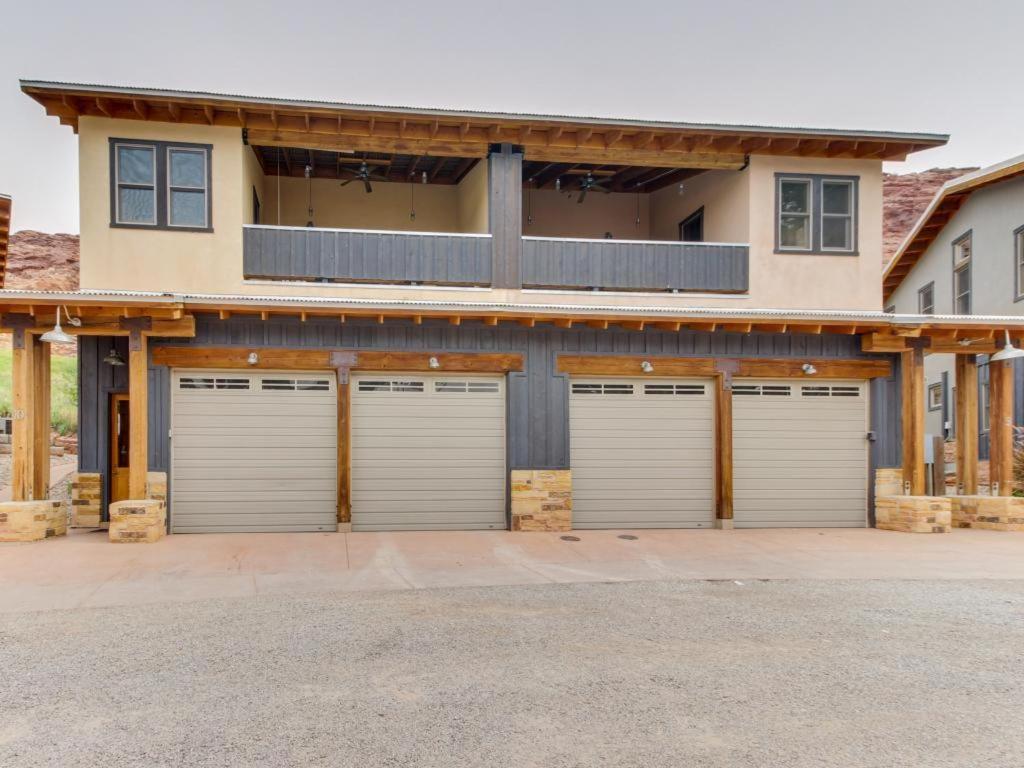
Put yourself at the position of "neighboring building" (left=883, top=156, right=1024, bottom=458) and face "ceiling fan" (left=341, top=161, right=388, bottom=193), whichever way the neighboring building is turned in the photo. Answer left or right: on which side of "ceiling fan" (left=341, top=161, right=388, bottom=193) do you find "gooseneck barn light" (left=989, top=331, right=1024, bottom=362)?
left

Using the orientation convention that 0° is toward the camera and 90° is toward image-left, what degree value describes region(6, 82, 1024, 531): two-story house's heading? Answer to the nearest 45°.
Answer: approximately 0°

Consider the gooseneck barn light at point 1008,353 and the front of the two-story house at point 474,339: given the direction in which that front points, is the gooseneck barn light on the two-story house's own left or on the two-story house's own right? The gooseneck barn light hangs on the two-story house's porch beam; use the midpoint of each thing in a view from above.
on the two-story house's own left
